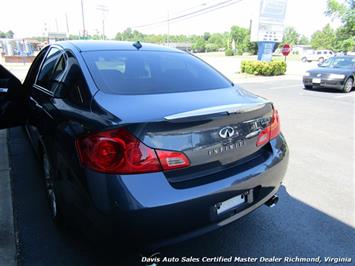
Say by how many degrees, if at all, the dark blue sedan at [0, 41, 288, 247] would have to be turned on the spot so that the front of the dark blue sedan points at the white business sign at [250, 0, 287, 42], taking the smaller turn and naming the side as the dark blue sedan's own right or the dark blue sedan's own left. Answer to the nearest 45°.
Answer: approximately 90° to the dark blue sedan's own right

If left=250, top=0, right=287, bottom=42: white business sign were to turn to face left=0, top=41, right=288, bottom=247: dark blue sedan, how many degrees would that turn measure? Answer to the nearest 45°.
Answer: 0° — it already faces it

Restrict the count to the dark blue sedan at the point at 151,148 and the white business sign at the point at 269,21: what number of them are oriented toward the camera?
1

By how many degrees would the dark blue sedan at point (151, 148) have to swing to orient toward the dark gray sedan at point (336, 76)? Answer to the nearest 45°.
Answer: approximately 90° to its right

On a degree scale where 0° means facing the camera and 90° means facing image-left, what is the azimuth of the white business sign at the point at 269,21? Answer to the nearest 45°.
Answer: approximately 0°

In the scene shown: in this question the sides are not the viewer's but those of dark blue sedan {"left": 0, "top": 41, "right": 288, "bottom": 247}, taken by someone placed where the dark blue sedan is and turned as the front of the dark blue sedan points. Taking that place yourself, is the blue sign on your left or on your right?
on your right

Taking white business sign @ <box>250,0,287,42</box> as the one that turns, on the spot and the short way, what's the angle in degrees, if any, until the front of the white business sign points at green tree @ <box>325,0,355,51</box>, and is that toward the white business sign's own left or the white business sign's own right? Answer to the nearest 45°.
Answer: approximately 135° to the white business sign's own left

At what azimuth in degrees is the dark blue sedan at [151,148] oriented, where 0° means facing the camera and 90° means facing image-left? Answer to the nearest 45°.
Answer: approximately 135°
